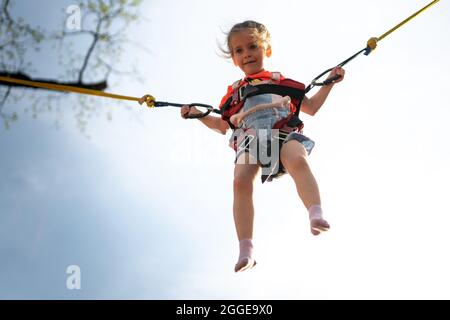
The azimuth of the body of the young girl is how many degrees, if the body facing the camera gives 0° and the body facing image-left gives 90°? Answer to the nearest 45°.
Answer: approximately 0°
